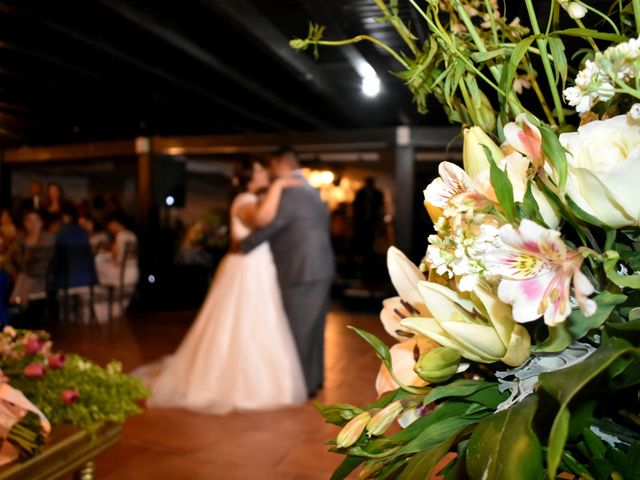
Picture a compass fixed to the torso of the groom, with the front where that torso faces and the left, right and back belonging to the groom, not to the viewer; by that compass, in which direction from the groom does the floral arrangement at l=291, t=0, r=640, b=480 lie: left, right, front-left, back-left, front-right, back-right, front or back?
back-left

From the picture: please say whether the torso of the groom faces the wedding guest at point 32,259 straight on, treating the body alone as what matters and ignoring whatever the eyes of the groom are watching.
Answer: yes

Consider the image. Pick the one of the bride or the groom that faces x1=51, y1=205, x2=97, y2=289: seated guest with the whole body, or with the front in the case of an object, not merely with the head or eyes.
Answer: the groom

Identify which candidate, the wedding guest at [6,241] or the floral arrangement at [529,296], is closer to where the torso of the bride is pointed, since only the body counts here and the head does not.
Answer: the floral arrangement

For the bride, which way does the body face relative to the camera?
to the viewer's right

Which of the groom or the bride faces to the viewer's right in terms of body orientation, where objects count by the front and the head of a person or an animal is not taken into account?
the bride

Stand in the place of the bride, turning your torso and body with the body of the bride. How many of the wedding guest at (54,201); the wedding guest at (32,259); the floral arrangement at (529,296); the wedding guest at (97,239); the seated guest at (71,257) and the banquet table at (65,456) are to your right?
2

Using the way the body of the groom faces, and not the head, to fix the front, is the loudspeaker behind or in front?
in front

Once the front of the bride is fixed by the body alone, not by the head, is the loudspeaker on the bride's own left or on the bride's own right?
on the bride's own left

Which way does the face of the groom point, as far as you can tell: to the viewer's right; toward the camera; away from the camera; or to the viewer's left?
to the viewer's left

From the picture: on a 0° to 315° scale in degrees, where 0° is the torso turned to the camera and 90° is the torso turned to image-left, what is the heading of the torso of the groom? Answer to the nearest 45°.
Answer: approximately 135°

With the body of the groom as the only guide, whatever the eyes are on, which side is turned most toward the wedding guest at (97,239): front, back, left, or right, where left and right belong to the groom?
front

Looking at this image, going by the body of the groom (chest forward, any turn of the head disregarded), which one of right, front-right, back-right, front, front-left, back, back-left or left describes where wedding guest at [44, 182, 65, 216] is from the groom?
front

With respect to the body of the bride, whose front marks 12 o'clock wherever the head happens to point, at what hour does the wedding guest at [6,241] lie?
The wedding guest is roughly at 7 o'clock from the bride.
